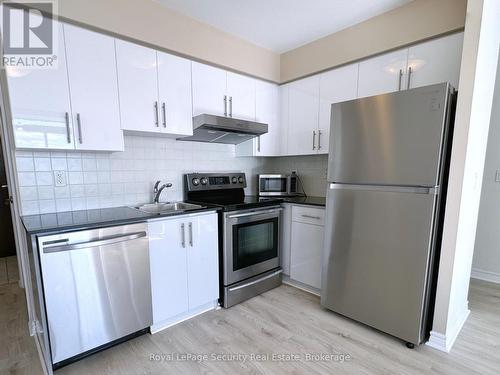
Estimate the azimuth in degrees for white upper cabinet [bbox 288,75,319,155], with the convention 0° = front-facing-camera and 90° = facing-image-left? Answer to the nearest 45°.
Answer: approximately 45°

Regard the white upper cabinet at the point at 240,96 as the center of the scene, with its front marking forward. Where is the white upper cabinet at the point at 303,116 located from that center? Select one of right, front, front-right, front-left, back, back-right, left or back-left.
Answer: front-left

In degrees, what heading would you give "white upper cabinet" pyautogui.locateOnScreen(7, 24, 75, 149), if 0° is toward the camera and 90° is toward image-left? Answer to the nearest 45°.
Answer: approximately 0°

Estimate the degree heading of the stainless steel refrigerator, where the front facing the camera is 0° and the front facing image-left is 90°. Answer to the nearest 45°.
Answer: approximately 45°

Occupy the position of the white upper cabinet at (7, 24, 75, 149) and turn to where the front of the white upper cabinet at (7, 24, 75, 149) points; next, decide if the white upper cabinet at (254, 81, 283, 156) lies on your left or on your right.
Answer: on your left

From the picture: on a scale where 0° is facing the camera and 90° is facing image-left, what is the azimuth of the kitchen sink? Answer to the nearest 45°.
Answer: approximately 315°
